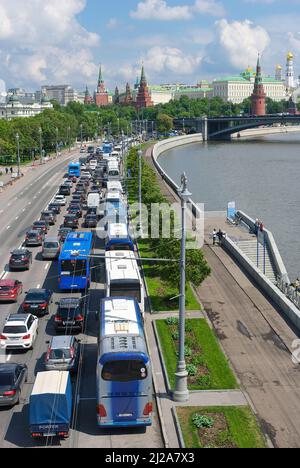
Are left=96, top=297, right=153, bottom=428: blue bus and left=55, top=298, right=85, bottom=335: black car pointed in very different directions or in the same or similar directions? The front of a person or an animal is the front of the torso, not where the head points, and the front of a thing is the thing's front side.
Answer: same or similar directions

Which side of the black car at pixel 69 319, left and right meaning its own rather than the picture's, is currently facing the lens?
back

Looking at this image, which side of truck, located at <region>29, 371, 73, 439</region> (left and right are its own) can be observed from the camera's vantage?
back

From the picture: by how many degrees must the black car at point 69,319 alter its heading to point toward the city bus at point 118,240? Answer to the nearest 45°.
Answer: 0° — it already faces it

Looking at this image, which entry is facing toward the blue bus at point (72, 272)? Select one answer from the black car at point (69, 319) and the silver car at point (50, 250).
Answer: the black car

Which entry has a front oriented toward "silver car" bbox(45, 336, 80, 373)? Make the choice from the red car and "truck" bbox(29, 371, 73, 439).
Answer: the truck

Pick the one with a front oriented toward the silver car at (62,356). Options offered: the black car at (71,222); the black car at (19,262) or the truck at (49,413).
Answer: the truck

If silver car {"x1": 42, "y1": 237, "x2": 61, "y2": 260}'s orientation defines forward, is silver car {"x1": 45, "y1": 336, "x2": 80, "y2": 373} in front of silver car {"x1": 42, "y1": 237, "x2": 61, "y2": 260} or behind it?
behind

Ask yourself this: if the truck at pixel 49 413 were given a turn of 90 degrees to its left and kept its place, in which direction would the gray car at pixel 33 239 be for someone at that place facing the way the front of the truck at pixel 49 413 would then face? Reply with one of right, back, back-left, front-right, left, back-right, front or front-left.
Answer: right

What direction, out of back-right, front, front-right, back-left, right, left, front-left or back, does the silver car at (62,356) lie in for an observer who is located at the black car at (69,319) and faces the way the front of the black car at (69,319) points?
back

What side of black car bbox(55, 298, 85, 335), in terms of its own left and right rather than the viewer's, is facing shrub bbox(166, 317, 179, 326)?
right

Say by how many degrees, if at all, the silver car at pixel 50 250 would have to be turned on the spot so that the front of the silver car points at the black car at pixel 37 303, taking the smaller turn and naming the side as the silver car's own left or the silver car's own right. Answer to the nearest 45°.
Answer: approximately 180°

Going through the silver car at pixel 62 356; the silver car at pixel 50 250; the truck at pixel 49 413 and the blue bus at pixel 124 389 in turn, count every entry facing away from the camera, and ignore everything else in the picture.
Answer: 4

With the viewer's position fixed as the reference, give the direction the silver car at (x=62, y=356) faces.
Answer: facing away from the viewer

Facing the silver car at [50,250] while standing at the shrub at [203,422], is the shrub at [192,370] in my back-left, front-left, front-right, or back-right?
front-right

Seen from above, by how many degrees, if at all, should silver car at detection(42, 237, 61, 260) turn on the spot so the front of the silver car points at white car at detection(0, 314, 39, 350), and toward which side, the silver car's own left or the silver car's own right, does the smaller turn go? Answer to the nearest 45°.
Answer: approximately 180°

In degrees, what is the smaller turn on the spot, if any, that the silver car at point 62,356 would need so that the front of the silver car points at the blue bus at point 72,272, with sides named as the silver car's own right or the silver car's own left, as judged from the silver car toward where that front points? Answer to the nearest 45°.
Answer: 0° — it already faces it

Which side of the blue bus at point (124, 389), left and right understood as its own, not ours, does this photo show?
back

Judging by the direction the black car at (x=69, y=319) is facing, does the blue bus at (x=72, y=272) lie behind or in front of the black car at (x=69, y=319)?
in front

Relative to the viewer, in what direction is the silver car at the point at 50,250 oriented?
away from the camera
